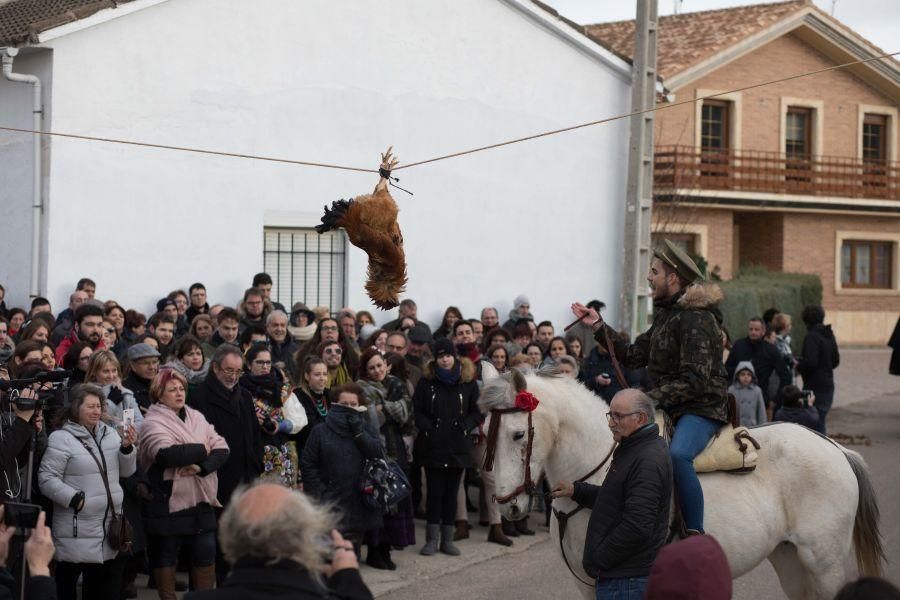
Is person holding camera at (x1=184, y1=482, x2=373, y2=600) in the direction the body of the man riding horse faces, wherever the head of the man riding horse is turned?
no

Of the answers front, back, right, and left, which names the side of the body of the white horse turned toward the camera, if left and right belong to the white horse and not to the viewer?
left

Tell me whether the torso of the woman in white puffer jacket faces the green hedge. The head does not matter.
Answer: no

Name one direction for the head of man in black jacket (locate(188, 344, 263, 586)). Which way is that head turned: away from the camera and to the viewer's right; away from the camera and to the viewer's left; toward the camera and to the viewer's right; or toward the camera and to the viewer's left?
toward the camera and to the viewer's right

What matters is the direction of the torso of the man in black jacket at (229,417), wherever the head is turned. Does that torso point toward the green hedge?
no

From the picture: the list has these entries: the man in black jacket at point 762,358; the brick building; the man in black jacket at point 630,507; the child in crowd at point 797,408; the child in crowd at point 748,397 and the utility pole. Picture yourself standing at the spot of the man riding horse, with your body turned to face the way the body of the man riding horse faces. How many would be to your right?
5

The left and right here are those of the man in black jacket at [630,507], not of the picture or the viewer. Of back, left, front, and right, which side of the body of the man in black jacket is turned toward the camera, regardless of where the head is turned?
left

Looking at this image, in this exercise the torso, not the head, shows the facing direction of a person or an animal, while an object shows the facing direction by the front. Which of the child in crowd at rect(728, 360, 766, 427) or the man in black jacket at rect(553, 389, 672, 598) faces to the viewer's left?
the man in black jacket

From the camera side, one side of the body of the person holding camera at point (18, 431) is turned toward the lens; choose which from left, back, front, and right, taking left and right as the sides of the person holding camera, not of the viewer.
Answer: right

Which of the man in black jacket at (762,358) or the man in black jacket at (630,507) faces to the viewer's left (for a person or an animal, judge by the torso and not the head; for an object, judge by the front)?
the man in black jacket at (630,507)

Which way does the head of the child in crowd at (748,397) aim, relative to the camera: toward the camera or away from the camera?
toward the camera

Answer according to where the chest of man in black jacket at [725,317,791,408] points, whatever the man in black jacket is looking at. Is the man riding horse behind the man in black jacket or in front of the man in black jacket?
in front

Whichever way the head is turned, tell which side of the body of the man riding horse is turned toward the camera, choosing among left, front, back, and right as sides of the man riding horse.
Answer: left

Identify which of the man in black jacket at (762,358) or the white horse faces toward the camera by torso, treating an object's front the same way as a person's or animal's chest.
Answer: the man in black jacket

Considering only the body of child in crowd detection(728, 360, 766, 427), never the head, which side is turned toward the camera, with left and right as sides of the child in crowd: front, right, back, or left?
front

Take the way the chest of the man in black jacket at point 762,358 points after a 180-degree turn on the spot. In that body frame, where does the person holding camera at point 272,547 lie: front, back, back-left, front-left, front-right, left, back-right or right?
back

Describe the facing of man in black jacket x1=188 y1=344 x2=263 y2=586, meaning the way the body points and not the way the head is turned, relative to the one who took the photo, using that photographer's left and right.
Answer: facing the viewer and to the right of the viewer

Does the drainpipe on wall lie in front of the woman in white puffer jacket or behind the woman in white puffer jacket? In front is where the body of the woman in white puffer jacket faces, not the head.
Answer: behind

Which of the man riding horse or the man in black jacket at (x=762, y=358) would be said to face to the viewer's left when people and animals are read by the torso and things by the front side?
the man riding horse

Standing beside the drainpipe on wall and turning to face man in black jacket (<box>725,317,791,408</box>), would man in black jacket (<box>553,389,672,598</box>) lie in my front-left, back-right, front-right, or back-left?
front-right

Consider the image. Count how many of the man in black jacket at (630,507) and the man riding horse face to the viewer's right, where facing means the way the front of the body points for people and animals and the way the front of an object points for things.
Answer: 0

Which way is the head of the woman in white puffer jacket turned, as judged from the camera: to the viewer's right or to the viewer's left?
to the viewer's right

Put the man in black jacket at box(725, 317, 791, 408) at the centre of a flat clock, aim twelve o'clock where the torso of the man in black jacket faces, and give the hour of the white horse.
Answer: The white horse is roughly at 12 o'clock from the man in black jacket.
